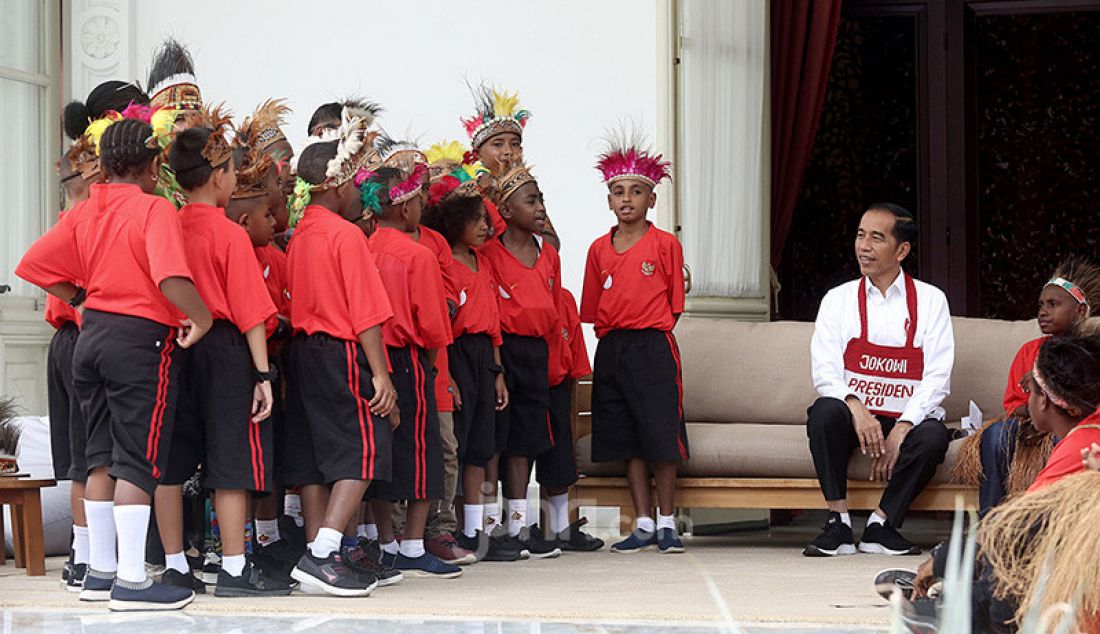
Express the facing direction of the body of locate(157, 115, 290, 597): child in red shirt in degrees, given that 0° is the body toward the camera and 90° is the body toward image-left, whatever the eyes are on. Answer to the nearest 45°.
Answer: approximately 225°

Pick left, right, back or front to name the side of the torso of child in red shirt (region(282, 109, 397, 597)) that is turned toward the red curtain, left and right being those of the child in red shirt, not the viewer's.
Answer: front

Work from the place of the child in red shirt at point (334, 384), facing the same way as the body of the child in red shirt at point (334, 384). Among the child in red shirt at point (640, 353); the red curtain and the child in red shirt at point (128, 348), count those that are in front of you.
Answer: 2

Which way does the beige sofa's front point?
toward the camera

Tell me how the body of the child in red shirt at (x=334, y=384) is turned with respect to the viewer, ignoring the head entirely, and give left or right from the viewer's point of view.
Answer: facing away from the viewer and to the right of the viewer

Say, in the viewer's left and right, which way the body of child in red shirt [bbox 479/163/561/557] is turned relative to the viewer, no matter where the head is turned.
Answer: facing the viewer and to the right of the viewer

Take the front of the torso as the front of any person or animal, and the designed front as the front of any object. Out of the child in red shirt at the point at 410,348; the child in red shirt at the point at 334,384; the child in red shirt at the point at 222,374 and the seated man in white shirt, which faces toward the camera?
the seated man in white shirt

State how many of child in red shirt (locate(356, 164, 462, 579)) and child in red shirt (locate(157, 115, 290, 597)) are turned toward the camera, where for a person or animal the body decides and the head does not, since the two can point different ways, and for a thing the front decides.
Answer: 0

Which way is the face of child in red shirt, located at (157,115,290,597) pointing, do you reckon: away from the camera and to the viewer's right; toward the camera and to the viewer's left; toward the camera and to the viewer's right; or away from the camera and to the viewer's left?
away from the camera and to the viewer's right

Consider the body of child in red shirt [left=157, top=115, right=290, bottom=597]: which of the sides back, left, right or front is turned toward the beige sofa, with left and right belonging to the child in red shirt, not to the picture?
front

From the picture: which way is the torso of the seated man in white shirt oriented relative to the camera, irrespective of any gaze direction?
toward the camera

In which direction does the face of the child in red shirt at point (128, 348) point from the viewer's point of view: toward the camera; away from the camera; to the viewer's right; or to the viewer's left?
away from the camera

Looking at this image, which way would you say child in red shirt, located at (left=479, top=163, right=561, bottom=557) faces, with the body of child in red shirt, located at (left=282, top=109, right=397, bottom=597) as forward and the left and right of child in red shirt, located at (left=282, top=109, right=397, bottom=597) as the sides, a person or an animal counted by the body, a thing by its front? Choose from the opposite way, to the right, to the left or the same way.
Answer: to the right

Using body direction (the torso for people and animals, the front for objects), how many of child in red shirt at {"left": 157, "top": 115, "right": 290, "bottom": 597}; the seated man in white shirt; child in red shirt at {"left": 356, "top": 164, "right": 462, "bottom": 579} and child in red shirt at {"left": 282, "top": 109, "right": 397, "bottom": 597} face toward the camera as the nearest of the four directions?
1

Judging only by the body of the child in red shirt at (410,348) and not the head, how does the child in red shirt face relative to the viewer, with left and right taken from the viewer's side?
facing away from the viewer and to the right of the viewer

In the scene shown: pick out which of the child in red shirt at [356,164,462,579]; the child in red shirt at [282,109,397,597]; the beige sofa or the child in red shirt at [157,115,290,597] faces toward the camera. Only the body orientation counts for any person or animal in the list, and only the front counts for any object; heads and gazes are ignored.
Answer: the beige sofa

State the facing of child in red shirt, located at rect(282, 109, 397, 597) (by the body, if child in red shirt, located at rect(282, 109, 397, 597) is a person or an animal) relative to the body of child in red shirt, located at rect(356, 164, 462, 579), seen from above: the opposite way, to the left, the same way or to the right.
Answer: the same way
